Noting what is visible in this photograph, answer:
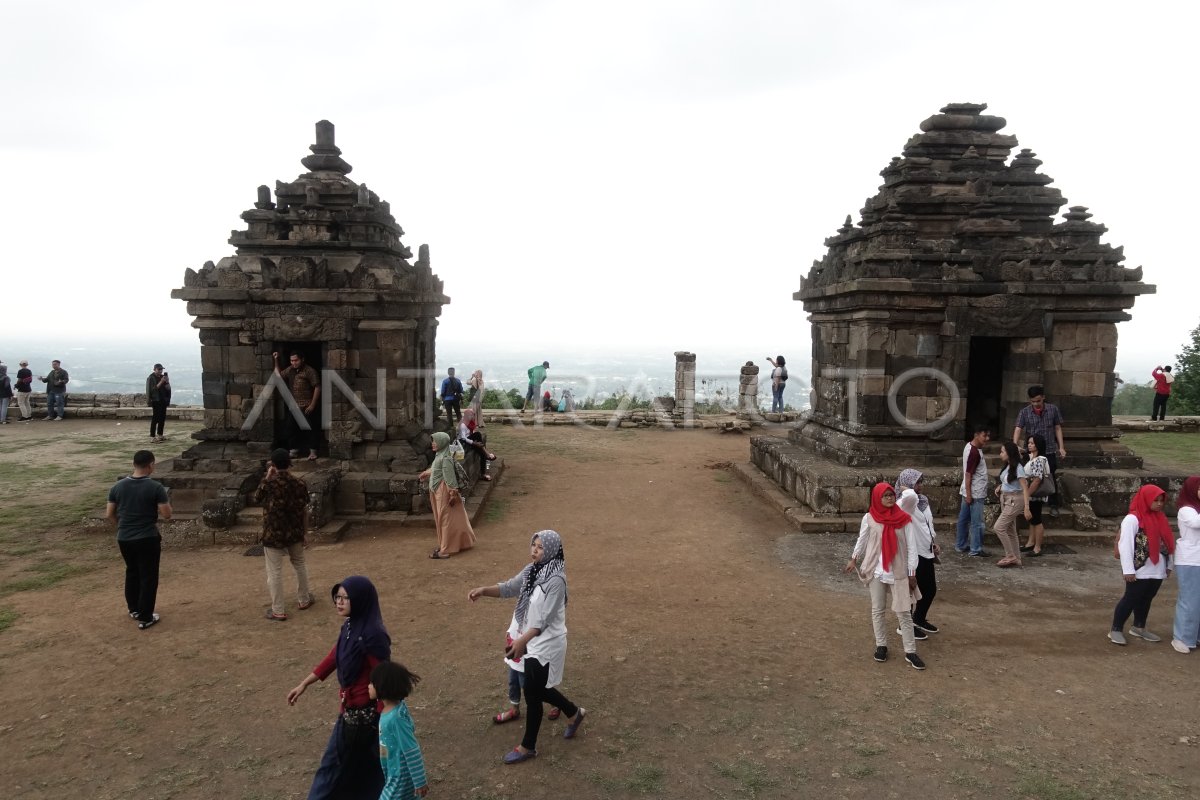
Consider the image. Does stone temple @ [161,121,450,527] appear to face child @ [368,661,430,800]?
yes

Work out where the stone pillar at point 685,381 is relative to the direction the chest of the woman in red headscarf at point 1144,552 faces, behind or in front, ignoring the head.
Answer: behind

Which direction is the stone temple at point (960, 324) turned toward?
toward the camera

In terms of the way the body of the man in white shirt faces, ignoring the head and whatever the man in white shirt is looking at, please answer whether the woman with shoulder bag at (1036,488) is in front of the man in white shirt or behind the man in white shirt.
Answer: in front

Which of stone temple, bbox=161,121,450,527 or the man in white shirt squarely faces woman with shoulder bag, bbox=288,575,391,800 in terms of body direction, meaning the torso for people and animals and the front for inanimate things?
the stone temple

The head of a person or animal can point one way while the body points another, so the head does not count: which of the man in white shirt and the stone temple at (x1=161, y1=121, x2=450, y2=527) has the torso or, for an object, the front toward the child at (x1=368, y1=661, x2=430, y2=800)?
the stone temple

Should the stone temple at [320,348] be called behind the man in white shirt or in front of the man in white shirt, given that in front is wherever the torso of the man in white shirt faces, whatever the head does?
behind

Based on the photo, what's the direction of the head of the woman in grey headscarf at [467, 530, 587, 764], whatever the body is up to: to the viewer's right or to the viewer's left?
to the viewer's left
